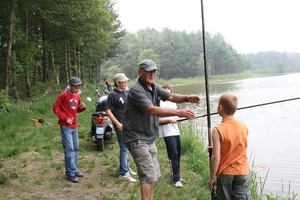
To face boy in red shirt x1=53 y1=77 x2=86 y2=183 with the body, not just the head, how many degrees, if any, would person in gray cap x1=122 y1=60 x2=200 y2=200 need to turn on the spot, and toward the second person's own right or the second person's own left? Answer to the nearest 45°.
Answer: approximately 180°

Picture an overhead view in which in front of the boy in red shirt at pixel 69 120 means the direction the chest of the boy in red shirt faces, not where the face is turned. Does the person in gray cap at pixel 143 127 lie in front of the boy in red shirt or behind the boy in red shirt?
in front

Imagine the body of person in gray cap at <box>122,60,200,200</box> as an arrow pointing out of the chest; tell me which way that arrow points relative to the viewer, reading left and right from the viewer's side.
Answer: facing the viewer and to the right of the viewer

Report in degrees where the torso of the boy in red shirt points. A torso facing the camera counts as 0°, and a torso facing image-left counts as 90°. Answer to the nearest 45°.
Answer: approximately 315°

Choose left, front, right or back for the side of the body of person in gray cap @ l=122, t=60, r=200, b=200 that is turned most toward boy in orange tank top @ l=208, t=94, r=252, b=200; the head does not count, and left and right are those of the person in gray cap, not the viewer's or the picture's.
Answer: front

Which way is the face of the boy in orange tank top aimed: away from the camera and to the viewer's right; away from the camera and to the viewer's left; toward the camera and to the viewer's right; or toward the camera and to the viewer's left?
away from the camera and to the viewer's left
